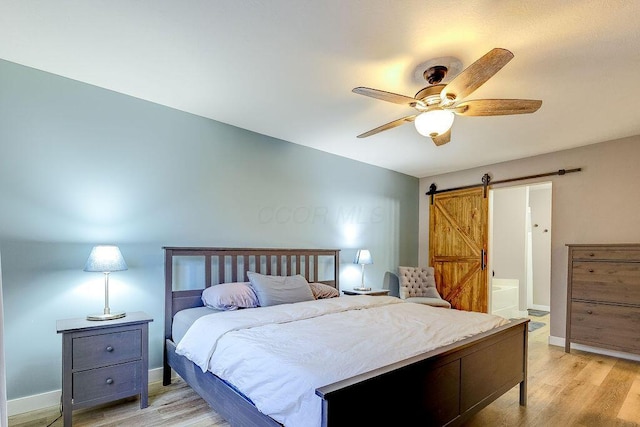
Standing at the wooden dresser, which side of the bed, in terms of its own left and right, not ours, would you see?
left

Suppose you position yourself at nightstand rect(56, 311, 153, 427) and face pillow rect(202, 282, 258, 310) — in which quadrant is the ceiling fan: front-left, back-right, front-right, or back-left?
front-right

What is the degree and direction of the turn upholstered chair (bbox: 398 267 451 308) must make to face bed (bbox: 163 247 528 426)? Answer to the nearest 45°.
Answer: approximately 45° to its right

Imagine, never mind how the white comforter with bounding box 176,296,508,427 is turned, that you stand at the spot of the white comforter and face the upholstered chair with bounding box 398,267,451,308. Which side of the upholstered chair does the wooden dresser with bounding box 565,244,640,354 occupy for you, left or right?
right

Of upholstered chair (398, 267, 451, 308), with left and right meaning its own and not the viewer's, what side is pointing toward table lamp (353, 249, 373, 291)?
right

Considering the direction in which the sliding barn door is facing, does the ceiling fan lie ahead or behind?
ahead

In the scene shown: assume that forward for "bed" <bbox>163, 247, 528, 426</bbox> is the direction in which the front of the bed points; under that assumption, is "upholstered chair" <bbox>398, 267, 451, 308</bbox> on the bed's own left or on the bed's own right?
on the bed's own left

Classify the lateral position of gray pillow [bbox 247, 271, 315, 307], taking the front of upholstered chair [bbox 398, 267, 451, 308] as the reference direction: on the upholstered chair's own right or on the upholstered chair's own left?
on the upholstered chair's own right

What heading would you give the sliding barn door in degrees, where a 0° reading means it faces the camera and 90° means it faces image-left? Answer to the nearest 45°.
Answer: approximately 45°

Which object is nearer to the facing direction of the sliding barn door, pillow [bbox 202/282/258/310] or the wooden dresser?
the pillow

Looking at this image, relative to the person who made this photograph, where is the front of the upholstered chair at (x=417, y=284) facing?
facing the viewer and to the right of the viewer

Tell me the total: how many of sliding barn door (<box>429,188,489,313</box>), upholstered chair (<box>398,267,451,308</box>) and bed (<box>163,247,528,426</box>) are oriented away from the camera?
0

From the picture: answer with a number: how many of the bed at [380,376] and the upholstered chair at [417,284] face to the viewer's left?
0

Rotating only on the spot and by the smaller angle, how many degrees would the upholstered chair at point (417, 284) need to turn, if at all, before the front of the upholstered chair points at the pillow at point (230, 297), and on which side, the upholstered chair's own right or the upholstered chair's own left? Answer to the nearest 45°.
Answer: approximately 90° to the upholstered chair's own right
